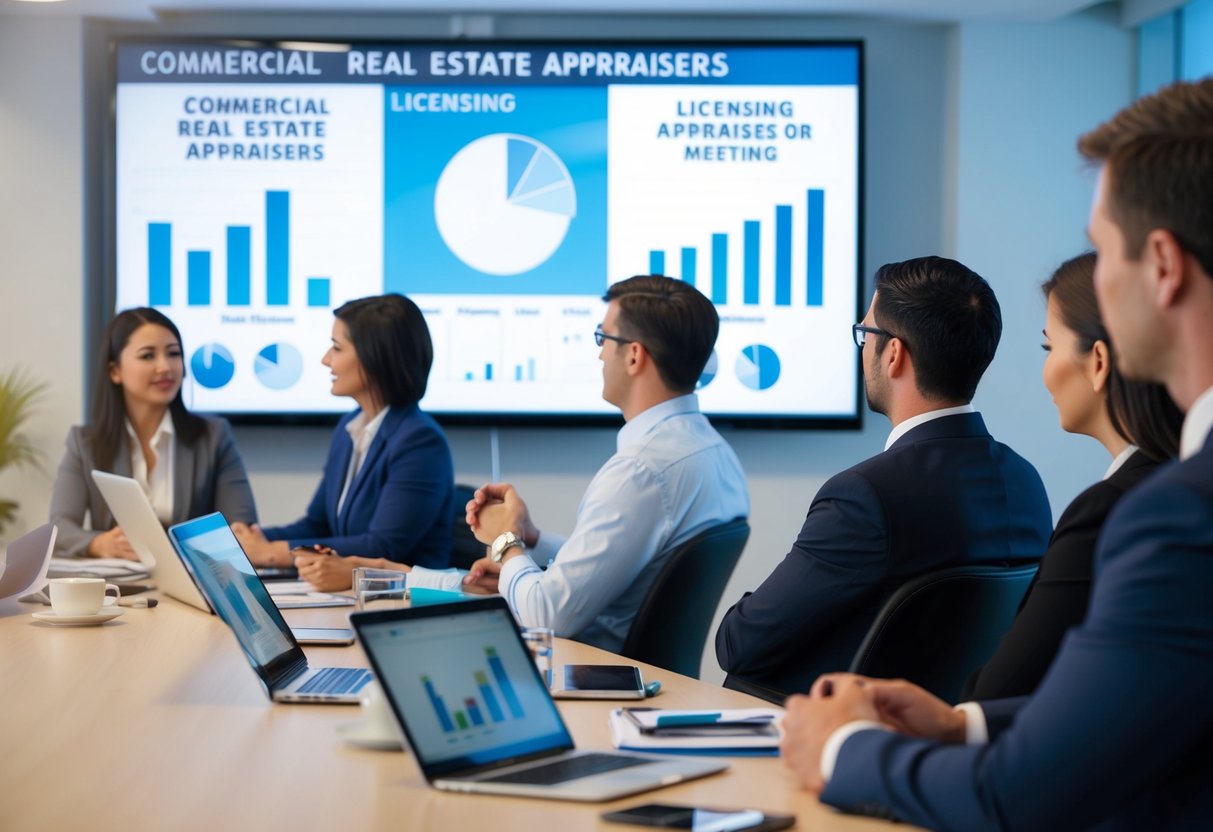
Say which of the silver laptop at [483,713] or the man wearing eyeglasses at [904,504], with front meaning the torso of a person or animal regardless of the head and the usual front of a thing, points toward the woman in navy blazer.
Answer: the man wearing eyeglasses

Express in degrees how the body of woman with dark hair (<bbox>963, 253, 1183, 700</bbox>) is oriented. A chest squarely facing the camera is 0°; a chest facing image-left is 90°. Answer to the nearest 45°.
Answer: approximately 90°

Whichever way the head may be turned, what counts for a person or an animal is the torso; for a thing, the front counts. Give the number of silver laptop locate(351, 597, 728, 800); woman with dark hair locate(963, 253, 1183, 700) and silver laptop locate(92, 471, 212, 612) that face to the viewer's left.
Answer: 1

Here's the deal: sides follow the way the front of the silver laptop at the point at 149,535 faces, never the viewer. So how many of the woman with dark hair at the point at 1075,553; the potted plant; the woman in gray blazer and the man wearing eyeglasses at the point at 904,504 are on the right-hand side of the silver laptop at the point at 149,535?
2

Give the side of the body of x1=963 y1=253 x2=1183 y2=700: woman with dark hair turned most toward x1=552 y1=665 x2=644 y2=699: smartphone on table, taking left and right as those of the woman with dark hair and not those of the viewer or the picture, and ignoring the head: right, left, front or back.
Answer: front

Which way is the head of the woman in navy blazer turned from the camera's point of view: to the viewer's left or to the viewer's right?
to the viewer's left

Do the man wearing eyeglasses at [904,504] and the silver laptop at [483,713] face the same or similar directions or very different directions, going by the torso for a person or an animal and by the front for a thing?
very different directions

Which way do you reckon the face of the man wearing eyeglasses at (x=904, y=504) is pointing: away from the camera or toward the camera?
away from the camera

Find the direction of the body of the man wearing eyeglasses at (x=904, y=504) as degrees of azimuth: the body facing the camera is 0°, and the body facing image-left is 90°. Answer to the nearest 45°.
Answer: approximately 135°

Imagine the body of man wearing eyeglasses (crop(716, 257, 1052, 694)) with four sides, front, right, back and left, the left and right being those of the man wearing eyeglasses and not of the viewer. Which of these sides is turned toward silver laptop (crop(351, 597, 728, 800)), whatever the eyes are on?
left
